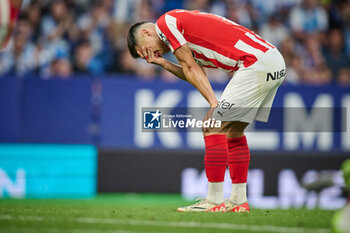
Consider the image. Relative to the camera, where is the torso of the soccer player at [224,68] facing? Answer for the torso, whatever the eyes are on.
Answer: to the viewer's left

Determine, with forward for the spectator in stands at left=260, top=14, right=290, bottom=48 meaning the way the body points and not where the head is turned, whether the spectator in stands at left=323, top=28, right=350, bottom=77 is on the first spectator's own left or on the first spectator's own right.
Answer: on the first spectator's own left

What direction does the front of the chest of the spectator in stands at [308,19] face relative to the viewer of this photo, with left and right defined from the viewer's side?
facing the viewer

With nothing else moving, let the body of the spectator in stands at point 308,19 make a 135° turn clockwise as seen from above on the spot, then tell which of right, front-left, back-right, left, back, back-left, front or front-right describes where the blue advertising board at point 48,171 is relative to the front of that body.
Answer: left

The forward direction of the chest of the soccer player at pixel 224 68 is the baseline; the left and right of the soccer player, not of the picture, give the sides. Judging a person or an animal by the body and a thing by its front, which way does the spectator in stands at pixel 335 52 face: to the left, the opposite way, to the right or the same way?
to the left

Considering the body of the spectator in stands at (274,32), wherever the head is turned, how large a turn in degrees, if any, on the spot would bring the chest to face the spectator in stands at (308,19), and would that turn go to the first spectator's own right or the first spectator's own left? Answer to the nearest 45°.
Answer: approximately 135° to the first spectator's own left

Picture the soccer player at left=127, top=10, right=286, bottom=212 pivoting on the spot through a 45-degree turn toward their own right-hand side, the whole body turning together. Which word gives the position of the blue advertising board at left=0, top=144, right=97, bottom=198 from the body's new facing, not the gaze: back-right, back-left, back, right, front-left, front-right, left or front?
front

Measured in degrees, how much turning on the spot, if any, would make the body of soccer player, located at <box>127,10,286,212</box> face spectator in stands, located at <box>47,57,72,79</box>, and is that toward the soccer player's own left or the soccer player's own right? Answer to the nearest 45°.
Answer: approximately 45° to the soccer player's own right

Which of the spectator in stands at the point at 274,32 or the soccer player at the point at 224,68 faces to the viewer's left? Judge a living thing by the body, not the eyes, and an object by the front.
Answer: the soccer player

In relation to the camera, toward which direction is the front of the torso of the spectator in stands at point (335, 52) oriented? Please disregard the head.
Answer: toward the camera

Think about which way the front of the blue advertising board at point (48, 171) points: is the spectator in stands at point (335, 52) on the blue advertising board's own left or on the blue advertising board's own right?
on the blue advertising board's own left

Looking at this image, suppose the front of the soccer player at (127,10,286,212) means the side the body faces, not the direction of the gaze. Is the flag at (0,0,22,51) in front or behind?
in front

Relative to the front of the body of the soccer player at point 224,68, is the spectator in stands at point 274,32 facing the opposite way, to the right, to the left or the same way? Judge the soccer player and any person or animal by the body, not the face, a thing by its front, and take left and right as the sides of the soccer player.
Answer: to the left

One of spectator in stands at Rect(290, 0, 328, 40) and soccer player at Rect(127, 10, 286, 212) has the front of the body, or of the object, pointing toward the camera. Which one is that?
the spectator in stands

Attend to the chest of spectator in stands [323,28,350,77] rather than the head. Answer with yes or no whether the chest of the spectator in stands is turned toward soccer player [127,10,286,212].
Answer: yes

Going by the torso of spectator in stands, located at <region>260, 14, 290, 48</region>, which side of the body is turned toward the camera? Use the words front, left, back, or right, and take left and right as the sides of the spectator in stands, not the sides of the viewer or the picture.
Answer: front
